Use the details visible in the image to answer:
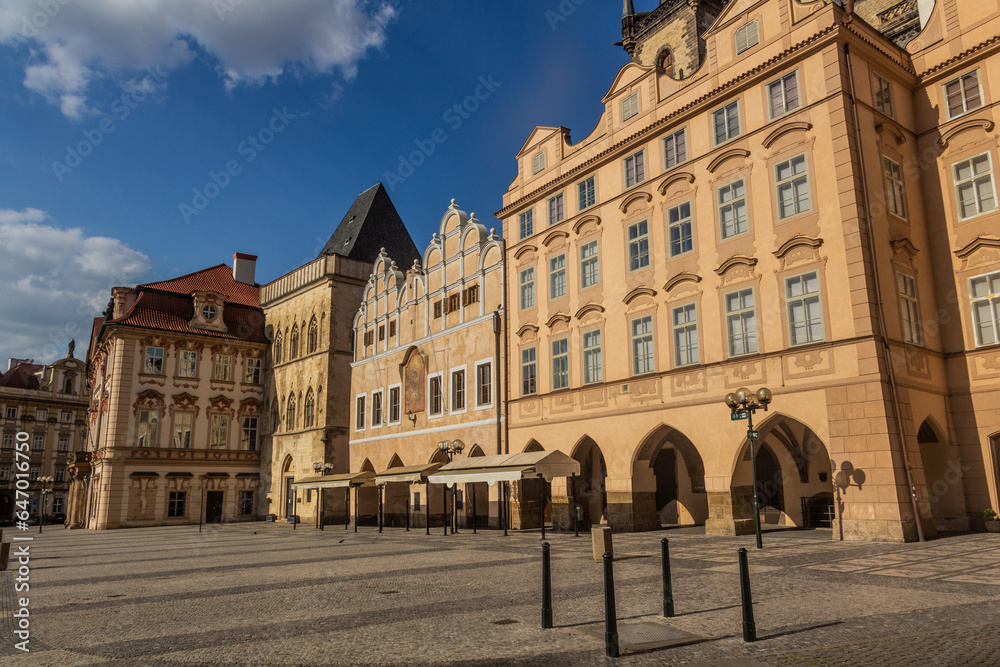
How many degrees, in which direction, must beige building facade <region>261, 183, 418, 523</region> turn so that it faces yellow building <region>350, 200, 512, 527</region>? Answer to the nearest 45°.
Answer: approximately 90° to its left

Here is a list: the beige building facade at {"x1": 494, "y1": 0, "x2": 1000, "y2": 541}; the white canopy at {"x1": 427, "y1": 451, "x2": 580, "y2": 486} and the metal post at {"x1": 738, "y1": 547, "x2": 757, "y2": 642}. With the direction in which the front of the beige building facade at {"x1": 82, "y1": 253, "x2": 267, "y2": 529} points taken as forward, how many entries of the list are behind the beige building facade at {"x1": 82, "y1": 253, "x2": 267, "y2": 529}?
0

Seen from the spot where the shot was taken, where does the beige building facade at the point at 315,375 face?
facing the viewer and to the left of the viewer

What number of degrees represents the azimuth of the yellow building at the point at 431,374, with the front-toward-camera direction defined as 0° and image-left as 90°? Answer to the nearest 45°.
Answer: approximately 45°

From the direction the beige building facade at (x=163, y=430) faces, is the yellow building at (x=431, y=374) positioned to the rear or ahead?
ahead

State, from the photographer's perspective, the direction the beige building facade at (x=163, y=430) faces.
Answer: facing the viewer

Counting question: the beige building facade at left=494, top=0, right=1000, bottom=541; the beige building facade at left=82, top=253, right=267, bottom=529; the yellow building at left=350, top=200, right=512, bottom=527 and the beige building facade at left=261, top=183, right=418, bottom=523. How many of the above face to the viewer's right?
0

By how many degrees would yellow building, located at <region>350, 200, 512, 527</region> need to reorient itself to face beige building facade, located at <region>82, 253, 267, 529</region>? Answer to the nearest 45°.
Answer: approximately 90° to its right

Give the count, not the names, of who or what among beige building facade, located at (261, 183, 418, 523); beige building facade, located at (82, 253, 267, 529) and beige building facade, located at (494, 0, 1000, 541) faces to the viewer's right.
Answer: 0

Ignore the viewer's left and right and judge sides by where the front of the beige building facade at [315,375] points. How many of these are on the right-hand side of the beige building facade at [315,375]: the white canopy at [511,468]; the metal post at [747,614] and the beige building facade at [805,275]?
0

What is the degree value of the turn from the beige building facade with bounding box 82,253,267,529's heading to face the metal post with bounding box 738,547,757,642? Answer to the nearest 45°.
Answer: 0° — it already faces it

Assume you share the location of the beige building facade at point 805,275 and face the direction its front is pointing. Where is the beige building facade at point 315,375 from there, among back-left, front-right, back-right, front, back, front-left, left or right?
right

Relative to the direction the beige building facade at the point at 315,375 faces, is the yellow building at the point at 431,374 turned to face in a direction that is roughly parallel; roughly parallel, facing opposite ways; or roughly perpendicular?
roughly parallel
